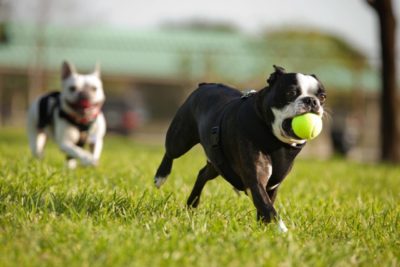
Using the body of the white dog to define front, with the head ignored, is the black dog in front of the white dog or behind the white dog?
in front

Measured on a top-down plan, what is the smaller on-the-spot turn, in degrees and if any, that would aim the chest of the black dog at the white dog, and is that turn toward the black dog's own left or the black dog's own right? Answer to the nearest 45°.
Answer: approximately 180°

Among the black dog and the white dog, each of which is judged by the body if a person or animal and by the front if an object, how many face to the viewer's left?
0

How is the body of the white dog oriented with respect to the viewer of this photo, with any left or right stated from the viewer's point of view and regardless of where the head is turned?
facing the viewer and to the right of the viewer
